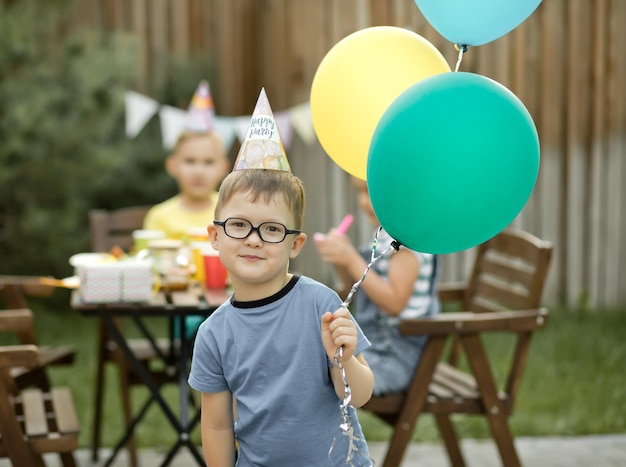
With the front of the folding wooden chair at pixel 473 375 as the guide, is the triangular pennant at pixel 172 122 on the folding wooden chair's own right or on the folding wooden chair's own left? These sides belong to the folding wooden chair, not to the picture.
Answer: on the folding wooden chair's own right

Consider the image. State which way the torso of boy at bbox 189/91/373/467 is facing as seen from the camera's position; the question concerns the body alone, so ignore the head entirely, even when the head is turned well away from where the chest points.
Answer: toward the camera

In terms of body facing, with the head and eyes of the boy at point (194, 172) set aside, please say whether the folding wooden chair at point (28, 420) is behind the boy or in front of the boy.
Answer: in front

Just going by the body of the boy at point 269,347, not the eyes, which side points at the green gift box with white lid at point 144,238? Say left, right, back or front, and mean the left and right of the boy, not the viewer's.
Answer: back

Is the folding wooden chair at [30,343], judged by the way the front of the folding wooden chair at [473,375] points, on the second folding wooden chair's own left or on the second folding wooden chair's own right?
on the second folding wooden chair's own right

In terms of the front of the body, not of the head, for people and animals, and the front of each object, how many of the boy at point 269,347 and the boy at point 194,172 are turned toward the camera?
2

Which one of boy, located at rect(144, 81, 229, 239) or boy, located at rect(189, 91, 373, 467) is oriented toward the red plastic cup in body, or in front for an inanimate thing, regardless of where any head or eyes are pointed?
boy, located at rect(144, 81, 229, 239)

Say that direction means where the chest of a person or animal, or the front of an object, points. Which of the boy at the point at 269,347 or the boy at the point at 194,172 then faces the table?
the boy at the point at 194,172

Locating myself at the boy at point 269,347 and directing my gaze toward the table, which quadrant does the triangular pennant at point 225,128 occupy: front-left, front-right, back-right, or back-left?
front-right

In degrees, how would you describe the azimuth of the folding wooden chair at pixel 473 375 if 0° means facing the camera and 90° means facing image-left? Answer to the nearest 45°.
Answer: approximately 45°

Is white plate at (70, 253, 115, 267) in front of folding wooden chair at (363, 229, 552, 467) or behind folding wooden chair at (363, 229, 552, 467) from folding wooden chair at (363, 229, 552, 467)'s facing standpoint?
in front

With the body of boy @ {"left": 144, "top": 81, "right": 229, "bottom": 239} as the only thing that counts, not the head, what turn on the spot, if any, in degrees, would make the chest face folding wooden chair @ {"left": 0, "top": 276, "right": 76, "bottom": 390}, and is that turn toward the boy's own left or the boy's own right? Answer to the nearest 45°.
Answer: approximately 45° to the boy's own right

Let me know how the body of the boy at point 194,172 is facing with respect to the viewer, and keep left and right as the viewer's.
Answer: facing the viewer

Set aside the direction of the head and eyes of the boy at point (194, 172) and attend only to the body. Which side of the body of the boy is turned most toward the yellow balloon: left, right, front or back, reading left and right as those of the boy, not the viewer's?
front
